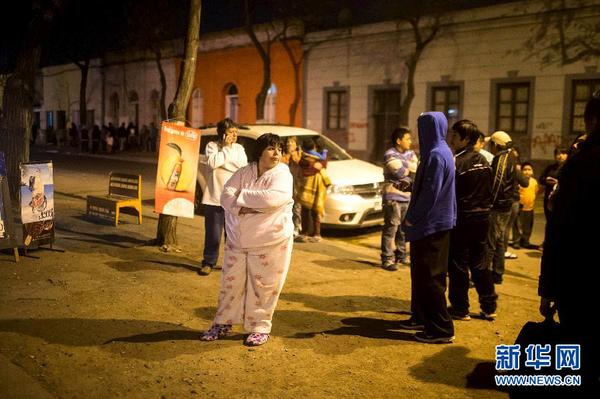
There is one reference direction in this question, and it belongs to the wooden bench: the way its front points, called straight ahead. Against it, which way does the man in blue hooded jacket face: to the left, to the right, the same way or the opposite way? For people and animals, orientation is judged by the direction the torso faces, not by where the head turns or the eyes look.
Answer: to the right

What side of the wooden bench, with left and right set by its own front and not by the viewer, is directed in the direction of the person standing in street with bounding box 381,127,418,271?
left

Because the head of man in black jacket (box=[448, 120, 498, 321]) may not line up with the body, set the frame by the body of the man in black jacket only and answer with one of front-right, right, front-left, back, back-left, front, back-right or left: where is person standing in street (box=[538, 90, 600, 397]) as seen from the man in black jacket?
back-left

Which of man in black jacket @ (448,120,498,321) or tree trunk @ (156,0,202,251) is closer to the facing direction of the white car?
the man in black jacket

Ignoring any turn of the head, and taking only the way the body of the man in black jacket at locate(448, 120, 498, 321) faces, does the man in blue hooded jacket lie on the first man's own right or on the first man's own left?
on the first man's own left

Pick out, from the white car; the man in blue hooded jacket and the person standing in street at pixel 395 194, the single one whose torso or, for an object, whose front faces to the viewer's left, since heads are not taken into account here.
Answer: the man in blue hooded jacket

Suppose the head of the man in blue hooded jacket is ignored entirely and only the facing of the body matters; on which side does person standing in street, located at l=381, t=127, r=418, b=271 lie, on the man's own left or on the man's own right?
on the man's own right

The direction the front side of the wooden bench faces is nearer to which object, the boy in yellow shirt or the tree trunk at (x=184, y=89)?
the tree trunk

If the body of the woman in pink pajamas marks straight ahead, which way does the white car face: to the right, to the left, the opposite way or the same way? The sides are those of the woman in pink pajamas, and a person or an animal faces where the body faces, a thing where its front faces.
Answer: to the left
